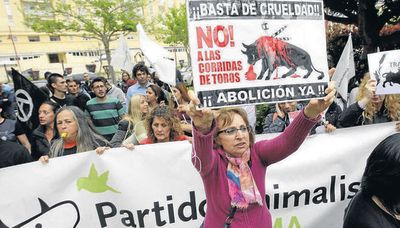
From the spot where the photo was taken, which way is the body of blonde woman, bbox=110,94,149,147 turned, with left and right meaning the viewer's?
facing the viewer and to the right of the viewer

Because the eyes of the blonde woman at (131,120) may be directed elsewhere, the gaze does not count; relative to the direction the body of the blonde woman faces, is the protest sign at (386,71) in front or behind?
in front

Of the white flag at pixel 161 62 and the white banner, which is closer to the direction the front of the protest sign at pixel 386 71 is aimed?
the white banner

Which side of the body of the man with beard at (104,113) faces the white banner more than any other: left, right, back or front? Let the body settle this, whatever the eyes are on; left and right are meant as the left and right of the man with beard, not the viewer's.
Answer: front

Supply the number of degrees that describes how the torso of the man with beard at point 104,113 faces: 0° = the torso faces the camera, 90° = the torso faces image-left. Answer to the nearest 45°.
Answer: approximately 0°

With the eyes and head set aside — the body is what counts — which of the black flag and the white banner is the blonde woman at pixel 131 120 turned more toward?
the white banner

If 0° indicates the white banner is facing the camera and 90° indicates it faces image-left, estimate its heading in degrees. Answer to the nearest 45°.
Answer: approximately 0°

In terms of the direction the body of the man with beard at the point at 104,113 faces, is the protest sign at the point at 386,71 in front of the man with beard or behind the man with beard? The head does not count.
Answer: in front

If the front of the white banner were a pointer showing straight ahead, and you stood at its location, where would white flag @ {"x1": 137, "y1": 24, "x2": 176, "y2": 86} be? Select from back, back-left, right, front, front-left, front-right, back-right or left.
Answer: back

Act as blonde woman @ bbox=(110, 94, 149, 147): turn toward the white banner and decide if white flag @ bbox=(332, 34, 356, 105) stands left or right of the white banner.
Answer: left

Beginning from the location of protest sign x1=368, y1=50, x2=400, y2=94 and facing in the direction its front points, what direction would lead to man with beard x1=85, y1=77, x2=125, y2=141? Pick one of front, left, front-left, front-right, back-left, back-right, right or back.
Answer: right

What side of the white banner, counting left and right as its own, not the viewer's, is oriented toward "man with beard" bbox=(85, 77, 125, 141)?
back

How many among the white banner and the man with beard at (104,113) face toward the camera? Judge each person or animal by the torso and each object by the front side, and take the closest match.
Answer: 2
